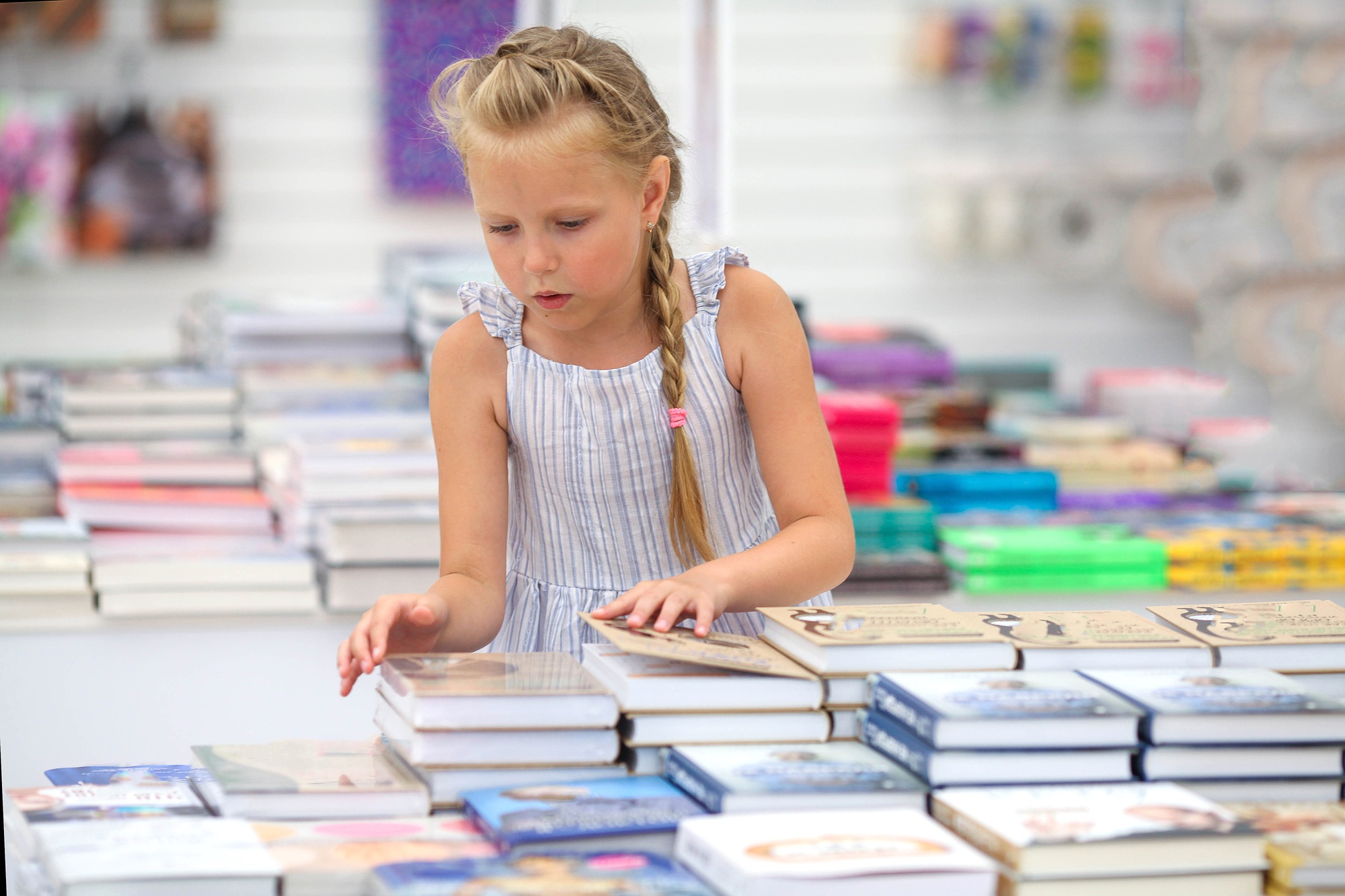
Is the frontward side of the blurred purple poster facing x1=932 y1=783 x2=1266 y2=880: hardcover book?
yes

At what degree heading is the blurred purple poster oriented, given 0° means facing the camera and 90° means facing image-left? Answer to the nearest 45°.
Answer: approximately 0°

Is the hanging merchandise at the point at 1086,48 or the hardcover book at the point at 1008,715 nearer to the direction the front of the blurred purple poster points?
the hardcover book

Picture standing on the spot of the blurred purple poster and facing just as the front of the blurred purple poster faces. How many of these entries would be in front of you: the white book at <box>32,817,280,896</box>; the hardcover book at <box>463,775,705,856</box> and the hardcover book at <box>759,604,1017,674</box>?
3

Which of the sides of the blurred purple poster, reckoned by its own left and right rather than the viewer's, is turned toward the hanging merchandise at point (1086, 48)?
left

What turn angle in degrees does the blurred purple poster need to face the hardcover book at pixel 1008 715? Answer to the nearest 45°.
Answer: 0° — it already faces it

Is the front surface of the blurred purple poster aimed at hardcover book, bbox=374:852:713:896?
yes

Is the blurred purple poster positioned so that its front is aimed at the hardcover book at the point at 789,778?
yes
